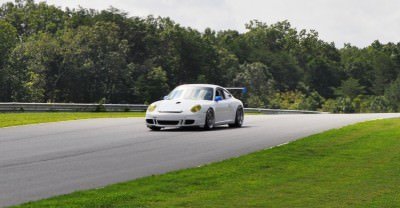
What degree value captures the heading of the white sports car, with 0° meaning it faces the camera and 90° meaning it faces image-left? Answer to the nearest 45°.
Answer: approximately 45°
